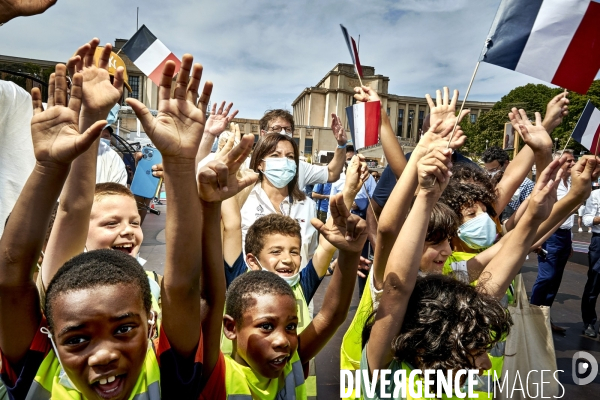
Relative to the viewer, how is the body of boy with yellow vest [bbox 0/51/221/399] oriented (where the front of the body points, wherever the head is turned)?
toward the camera

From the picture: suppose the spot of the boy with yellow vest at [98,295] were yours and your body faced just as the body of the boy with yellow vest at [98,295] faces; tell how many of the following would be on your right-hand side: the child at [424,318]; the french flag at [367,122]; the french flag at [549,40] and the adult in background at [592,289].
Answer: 0

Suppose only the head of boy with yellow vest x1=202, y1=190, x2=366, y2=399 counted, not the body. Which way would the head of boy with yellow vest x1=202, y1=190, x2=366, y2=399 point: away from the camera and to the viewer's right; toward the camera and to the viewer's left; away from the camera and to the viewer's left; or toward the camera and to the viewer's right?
toward the camera and to the viewer's right

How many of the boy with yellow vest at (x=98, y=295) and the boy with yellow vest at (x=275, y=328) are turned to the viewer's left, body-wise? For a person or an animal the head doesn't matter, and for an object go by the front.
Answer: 0

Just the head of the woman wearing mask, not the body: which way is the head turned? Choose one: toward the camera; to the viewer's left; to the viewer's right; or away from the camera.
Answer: toward the camera

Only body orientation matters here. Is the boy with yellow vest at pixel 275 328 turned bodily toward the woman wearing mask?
no

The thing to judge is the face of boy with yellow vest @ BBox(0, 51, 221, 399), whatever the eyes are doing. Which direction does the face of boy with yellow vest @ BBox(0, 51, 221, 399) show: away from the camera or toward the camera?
toward the camera

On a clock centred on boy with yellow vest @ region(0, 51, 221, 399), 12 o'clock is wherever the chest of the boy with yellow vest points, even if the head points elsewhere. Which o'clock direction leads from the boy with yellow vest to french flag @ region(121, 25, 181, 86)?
The french flag is roughly at 6 o'clock from the boy with yellow vest.

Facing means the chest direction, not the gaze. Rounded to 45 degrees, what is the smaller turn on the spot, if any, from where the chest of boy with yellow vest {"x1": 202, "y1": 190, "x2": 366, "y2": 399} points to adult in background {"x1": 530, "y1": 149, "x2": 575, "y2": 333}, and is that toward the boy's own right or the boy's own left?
approximately 90° to the boy's own left

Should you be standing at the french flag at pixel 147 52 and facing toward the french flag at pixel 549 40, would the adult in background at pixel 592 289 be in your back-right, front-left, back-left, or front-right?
front-left

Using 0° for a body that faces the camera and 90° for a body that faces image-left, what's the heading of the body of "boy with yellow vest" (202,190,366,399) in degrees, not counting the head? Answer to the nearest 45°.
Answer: approximately 315°

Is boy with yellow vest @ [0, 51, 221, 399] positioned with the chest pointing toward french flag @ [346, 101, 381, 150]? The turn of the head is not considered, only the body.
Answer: no
